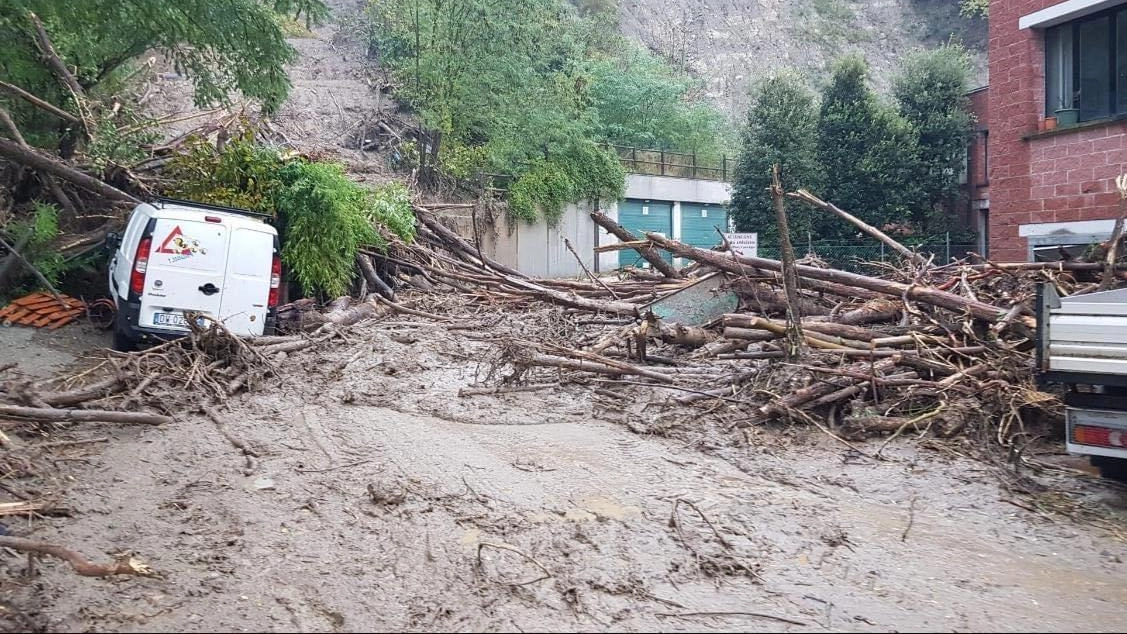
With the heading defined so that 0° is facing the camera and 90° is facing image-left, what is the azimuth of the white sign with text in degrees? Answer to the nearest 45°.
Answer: approximately 0°

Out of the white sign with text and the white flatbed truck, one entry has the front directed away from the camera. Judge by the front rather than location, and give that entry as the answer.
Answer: the white flatbed truck

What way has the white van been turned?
away from the camera

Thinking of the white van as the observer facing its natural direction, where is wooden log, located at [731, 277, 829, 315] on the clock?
The wooden log is roughly at 4 o'clock from the white van.

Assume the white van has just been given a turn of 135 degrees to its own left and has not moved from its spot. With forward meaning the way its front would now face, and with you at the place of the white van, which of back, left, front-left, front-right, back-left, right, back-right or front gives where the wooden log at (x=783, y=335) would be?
left

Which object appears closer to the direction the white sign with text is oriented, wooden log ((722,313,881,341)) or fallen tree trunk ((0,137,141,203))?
the wooden log

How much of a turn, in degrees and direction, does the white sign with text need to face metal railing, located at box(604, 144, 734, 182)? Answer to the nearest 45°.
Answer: approximately 180°

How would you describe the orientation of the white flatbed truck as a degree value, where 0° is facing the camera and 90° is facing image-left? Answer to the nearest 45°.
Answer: approximately 180°

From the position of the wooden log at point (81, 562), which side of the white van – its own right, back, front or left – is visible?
back

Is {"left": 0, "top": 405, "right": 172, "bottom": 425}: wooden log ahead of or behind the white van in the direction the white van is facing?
behind

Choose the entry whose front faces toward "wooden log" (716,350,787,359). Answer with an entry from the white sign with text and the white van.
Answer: the white sign with text
